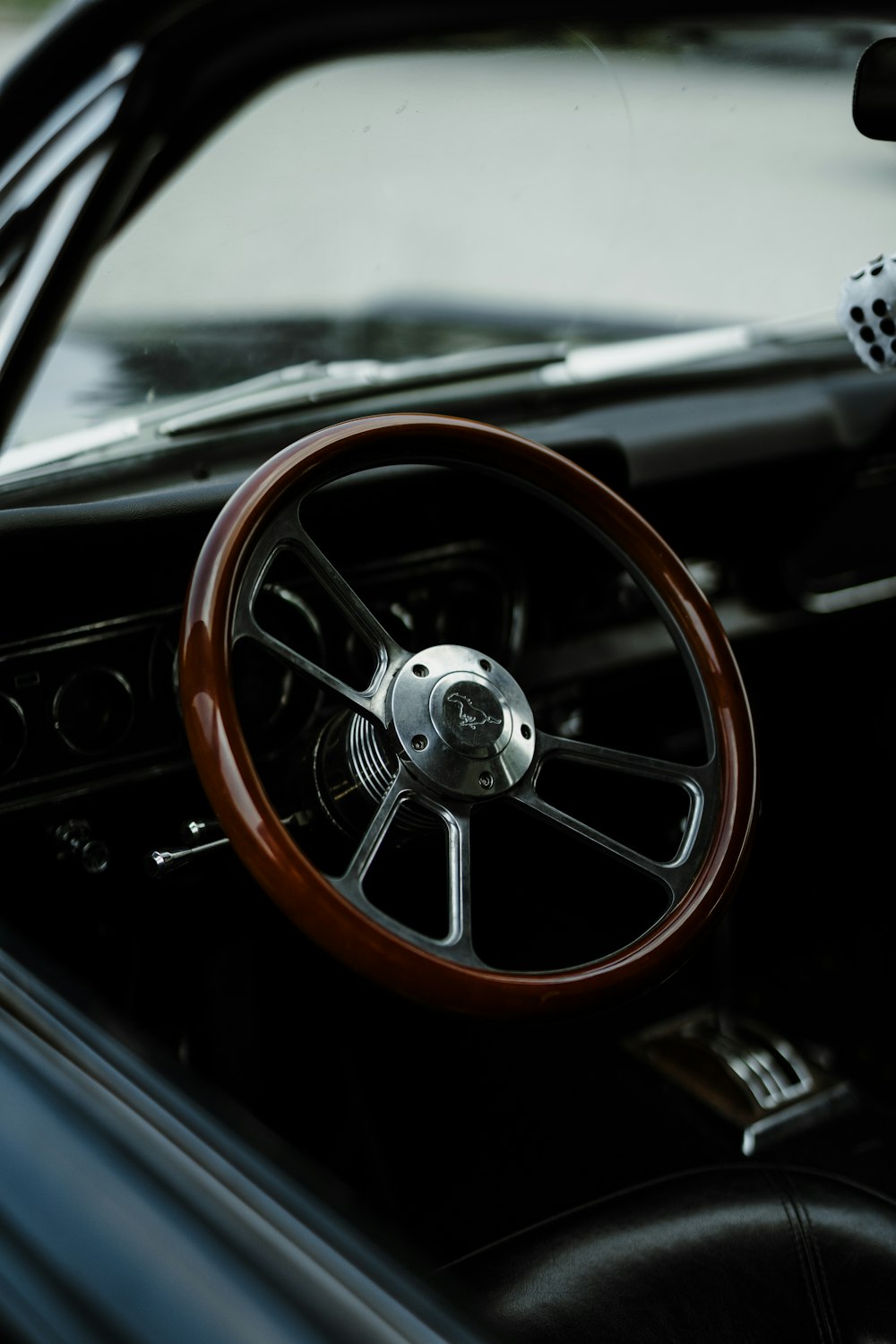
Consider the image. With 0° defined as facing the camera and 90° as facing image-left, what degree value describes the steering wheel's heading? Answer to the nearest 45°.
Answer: approximately 315°
